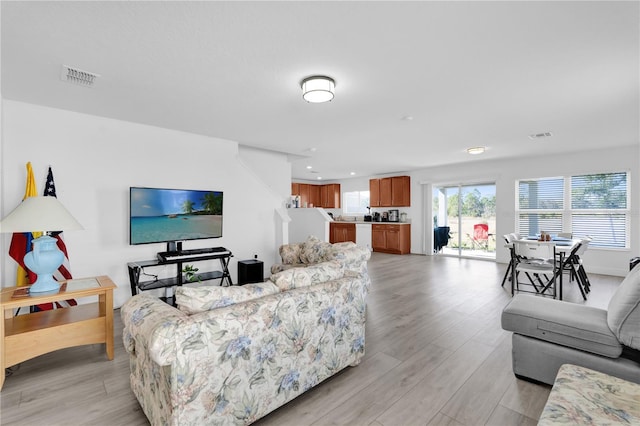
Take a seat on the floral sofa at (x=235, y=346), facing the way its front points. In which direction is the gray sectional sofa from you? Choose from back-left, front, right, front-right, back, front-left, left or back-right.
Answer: back-right

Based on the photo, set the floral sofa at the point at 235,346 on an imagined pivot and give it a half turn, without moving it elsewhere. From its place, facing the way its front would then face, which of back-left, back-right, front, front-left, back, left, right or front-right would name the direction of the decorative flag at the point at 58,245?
back

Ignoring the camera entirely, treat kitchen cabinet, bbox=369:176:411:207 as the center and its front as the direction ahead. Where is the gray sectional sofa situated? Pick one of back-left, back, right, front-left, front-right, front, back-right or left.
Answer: front-left

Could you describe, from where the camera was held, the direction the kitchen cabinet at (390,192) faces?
facing the viewer and to the left of the viewer

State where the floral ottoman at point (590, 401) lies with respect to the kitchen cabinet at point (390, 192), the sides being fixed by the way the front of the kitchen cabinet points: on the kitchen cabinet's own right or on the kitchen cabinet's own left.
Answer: on the kitchen cabinet's own left

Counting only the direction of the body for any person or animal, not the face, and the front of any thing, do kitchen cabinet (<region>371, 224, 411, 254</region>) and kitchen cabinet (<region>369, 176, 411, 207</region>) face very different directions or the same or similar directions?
same or similar directions

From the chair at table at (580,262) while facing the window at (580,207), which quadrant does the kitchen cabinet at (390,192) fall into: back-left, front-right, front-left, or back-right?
front-left

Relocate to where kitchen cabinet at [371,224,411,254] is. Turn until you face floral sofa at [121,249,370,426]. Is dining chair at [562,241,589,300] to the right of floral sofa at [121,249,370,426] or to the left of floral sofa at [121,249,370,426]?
left

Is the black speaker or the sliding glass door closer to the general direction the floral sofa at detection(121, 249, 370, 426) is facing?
the black speaker

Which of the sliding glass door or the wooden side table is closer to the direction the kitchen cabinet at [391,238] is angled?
the wooden side table

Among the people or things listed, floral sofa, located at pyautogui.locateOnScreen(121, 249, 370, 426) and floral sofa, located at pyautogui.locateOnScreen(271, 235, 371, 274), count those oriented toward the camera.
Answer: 1

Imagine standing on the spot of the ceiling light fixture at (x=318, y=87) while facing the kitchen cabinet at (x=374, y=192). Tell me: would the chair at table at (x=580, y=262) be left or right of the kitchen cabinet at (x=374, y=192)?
right

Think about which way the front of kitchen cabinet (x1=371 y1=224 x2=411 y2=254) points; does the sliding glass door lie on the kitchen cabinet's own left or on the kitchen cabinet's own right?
on the kitchen cabinet's own left
